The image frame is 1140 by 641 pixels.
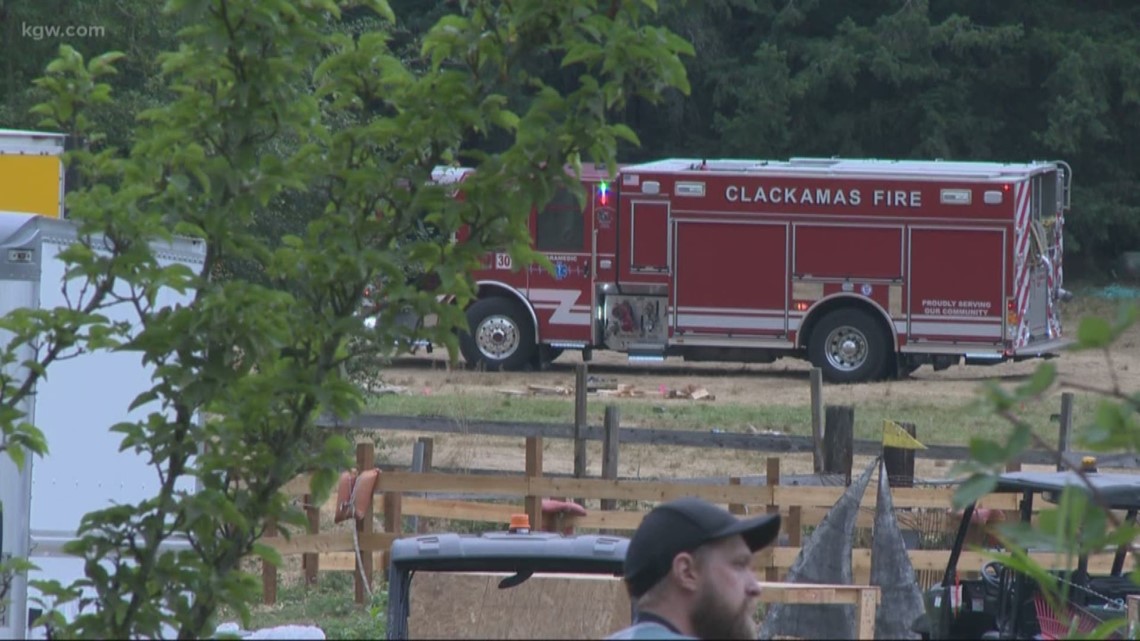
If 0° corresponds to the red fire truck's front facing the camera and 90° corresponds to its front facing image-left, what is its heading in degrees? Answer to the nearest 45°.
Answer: approximately 90°

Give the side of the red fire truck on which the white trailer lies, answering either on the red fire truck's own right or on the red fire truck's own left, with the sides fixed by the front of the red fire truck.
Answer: on the red fire truck's own left

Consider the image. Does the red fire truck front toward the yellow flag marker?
no

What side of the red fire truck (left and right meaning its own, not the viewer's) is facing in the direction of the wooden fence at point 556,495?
left

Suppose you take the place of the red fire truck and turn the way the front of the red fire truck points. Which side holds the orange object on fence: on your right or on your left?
on your left

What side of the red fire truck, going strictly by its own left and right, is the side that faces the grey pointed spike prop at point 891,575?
left

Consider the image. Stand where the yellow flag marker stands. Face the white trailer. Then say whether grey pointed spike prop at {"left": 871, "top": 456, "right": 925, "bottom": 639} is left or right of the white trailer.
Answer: left
